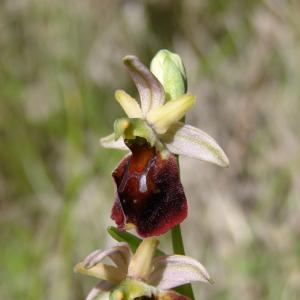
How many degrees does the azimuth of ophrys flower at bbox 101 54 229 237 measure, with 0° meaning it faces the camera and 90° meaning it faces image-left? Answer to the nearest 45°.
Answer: approximately 45°
